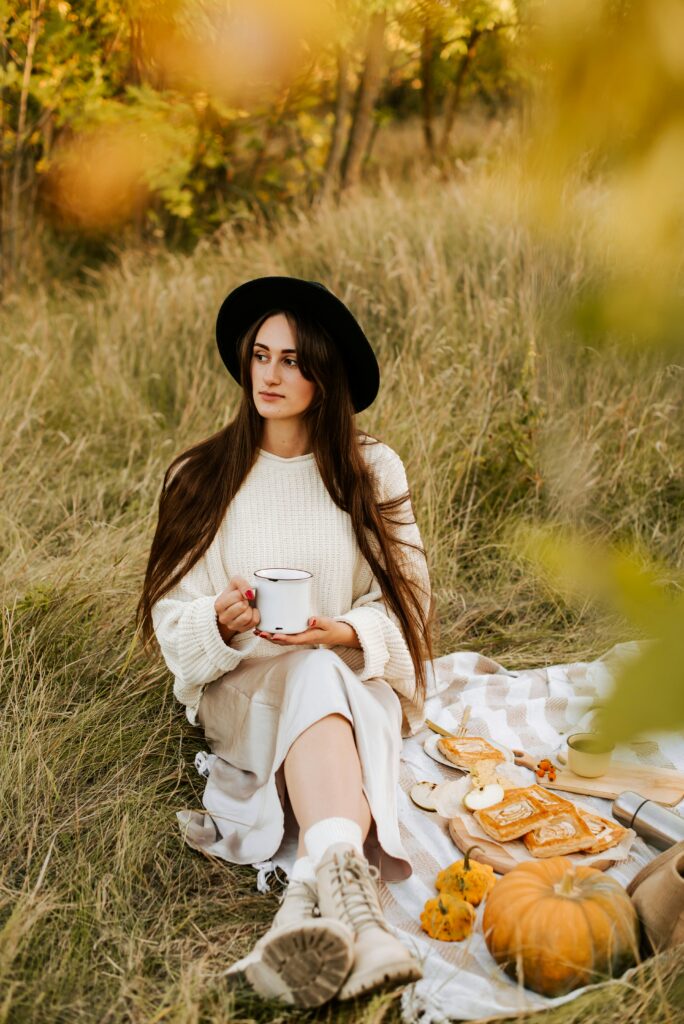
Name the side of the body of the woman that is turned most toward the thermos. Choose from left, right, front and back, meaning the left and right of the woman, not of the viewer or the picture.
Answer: left

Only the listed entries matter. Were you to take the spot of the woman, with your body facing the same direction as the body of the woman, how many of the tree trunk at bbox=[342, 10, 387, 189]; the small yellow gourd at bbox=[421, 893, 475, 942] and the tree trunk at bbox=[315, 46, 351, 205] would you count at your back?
2

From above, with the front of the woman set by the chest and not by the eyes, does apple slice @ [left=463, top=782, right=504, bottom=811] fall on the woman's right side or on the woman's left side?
on the woman's left side

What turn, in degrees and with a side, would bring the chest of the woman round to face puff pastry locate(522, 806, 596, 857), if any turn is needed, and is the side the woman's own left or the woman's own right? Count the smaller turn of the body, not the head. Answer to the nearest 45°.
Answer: approximately 45° to the woman's own left

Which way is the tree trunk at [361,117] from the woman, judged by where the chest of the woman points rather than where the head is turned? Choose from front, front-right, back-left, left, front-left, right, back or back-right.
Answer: back

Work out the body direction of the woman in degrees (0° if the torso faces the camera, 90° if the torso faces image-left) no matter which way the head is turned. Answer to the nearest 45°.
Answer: approximately 0°

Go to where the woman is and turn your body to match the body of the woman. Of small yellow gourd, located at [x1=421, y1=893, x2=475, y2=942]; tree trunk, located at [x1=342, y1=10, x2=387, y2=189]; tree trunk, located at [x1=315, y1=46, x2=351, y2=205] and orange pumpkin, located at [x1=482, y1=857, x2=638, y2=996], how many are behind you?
2

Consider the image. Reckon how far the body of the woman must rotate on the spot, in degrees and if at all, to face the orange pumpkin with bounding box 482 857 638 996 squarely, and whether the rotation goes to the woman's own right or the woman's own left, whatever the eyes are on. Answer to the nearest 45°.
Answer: approximately 45° to the woman's own left

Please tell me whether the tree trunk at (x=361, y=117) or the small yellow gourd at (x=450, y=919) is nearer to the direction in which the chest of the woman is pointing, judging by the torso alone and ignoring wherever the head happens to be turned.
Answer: the small yellow gourd

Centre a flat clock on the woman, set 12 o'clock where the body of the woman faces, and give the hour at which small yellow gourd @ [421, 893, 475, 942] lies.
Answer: The small yellow gourd is roughly at 11 o'clock from the woman.

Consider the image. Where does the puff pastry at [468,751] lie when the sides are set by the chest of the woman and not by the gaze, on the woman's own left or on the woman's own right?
on the woman's own left

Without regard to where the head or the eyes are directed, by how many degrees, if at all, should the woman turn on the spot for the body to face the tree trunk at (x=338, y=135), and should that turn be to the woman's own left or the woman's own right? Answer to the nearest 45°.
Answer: approximately 180°
